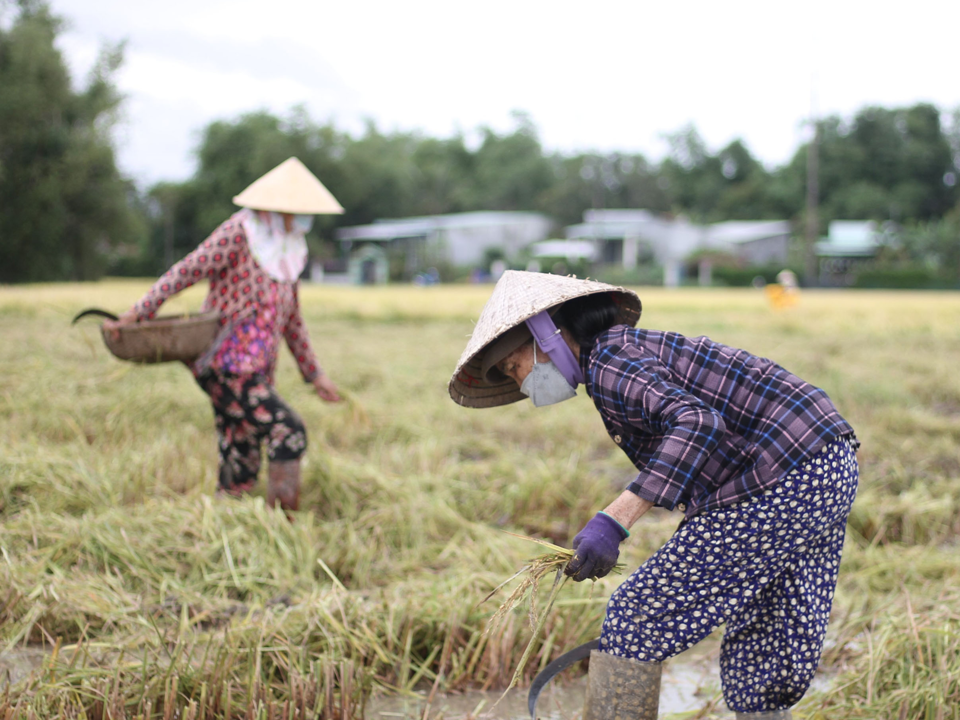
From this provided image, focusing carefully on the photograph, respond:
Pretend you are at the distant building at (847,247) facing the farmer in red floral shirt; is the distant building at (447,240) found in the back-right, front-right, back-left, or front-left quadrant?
front-right

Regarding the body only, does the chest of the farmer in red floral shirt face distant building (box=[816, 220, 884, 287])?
no

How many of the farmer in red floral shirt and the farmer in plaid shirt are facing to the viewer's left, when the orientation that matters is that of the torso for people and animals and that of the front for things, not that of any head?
1

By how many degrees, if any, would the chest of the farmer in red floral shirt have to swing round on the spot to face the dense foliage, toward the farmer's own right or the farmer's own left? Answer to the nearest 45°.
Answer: approximately 135° to the farmer's own left

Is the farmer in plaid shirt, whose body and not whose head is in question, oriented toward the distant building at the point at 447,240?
no

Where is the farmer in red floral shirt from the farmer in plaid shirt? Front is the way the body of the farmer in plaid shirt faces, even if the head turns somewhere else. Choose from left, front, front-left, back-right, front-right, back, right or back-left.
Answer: front-right

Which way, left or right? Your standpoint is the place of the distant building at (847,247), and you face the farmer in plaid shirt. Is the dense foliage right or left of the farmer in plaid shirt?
right

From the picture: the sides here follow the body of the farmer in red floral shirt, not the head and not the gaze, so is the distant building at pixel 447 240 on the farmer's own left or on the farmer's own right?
on the farmer's own left

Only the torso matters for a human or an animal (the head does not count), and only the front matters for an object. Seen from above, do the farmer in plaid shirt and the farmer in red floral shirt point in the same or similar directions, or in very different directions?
very different directions

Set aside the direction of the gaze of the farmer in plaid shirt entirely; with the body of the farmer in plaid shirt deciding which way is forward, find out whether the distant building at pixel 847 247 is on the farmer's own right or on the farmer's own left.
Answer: on the farmer's own right

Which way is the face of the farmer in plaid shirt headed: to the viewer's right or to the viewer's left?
to the viewer's left

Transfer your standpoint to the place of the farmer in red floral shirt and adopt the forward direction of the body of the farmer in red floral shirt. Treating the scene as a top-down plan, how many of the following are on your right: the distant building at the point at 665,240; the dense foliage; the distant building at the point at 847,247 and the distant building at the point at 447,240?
0

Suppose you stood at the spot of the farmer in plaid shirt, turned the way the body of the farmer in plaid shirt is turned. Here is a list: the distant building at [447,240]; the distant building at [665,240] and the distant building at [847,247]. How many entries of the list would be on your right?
3

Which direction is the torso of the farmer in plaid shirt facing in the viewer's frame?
to the viewer's left

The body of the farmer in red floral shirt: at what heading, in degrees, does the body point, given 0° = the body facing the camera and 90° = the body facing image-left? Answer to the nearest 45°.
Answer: approximately 315°

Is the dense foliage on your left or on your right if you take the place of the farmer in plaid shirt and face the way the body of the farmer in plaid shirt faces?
on your right
